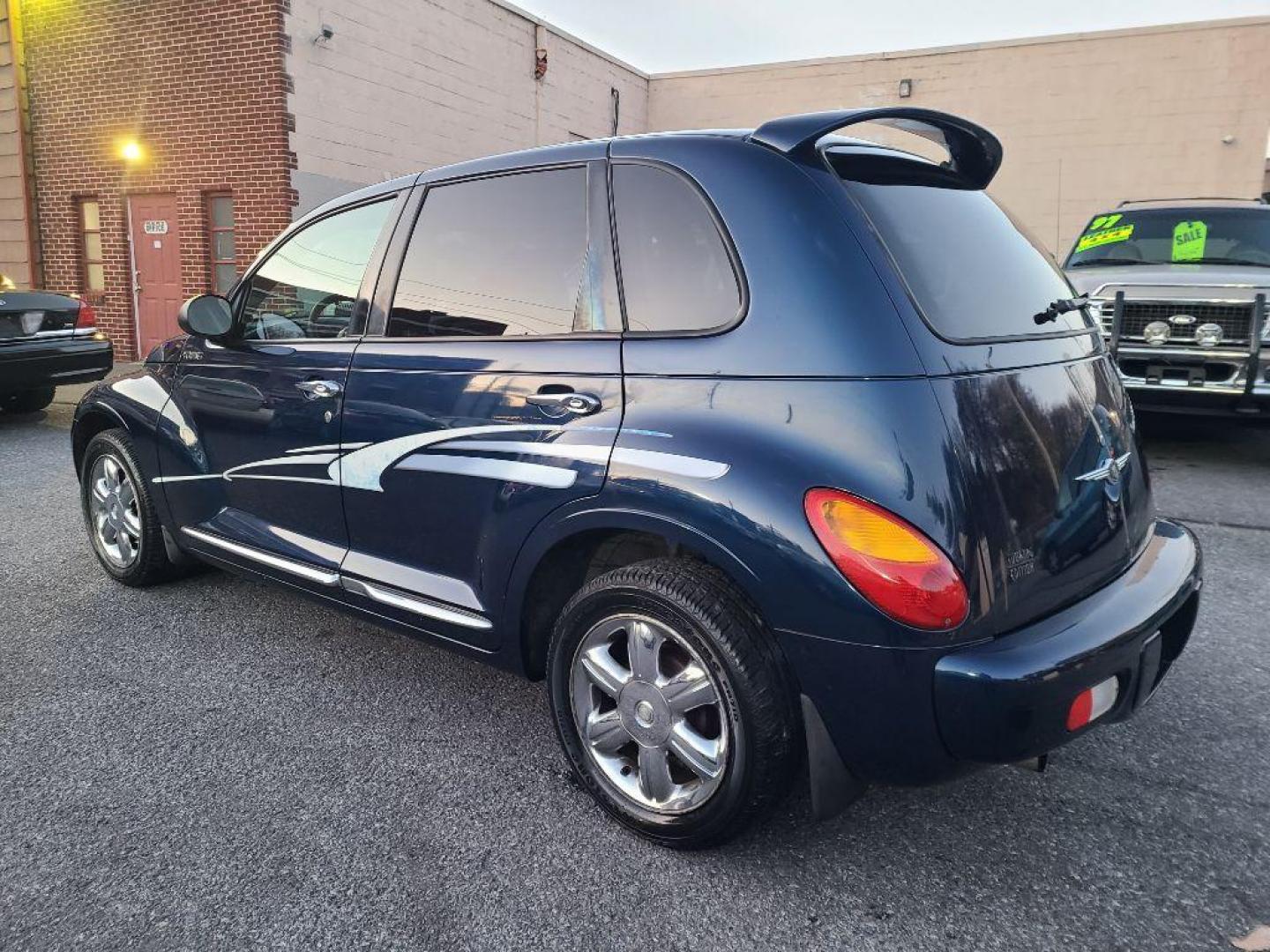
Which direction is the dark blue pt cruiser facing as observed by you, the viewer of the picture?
facing away from the viewer and to the left of the viewer

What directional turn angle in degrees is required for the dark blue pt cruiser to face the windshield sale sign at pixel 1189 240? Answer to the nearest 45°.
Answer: approximately 90° to its right

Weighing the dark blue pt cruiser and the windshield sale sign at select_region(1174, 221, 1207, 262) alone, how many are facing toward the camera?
1

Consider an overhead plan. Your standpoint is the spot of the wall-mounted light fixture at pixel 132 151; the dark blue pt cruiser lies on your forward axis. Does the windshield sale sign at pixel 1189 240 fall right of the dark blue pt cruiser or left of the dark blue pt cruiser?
left

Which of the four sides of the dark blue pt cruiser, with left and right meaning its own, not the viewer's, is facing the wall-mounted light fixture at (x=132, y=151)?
front

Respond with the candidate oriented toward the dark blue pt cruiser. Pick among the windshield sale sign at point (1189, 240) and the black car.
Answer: the windshield sale sign

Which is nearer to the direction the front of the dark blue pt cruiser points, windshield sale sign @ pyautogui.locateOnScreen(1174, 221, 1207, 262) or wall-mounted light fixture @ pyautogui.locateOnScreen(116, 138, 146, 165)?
the wall-mounted light fixture

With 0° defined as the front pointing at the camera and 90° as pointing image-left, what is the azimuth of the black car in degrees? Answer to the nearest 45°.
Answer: approximately 135°

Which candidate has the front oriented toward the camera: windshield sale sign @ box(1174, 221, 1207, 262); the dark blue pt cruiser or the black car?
the windshield sale sign

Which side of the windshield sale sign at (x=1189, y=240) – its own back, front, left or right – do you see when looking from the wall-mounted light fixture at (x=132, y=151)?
right

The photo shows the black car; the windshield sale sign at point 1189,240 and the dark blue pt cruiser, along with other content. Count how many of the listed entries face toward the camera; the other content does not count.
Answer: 1
